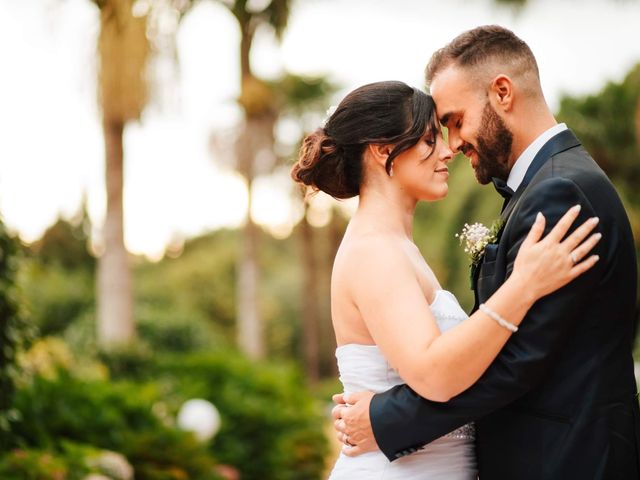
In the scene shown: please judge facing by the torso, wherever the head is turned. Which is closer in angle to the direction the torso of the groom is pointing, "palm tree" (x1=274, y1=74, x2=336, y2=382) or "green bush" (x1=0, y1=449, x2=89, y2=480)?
the green bush

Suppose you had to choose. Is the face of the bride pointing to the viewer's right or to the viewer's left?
to the viewer's right

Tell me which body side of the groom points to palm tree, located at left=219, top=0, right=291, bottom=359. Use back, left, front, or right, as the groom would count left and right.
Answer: right

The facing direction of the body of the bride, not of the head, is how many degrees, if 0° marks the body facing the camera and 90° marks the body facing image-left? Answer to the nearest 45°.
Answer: approximately 270°

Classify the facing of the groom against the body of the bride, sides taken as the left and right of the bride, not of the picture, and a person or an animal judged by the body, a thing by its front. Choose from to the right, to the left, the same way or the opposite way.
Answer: the opposite way

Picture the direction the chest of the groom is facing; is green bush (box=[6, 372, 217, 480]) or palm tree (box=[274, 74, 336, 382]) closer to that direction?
the green bush

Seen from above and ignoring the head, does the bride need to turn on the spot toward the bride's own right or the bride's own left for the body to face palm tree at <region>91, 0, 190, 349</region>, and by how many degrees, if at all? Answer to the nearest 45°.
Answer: approximately 135° to the bride's own left

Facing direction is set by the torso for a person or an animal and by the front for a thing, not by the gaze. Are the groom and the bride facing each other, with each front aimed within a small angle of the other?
yes

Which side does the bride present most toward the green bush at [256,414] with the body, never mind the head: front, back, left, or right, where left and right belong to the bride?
left

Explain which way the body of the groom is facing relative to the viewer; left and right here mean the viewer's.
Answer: facing to the left of the viewer

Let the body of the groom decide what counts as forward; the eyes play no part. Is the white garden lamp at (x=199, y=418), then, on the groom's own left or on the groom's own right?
on the groom's own right
